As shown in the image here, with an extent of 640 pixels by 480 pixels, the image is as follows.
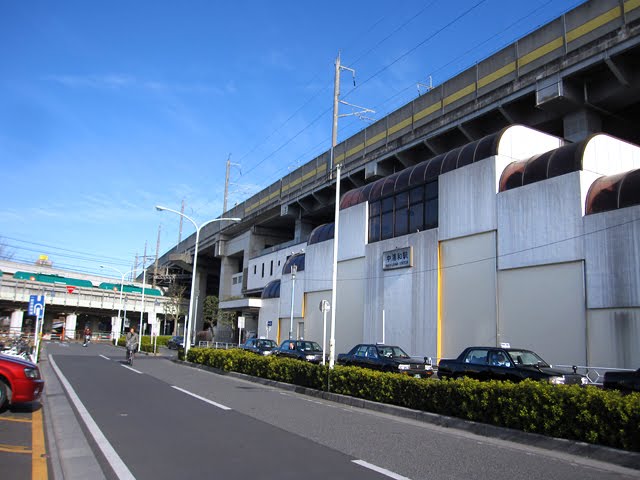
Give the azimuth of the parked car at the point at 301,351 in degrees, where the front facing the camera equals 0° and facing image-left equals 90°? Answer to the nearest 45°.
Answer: approximately 315°

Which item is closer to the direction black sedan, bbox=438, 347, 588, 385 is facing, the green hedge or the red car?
the green hedge

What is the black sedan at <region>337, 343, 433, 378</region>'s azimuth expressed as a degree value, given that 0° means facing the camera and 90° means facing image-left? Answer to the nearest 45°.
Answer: approximately 315°

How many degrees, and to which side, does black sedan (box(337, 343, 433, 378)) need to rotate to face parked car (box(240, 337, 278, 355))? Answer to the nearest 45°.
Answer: approximately 180°

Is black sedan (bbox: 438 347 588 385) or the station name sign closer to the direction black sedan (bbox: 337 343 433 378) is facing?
the black sedan

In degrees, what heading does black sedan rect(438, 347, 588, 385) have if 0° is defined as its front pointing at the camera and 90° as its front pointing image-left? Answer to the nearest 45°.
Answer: approximately 315°

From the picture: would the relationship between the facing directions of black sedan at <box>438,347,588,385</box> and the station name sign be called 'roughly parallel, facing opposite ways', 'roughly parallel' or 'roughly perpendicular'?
roughly perpendicular

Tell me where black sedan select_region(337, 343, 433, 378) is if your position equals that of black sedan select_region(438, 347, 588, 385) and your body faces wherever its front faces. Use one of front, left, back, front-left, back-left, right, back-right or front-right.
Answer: back

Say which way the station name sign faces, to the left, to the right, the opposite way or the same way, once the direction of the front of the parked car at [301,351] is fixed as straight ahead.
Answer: to the right
